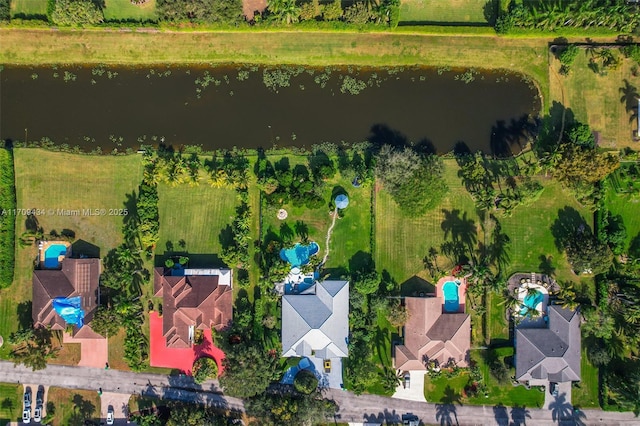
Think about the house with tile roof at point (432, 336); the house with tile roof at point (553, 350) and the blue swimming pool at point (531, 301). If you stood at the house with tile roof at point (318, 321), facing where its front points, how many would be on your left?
3

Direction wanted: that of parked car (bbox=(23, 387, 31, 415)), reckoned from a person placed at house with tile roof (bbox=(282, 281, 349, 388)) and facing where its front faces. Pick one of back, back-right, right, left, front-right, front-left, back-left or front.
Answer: right

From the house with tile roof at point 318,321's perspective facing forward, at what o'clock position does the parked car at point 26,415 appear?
The parked car is roughly at 3 o'clock from the house with tile roof.

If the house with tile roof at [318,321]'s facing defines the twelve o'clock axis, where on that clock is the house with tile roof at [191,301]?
the house with tile roof at [191,301] is roughly at 3 o'clock from the house with tile roof at [318,321].

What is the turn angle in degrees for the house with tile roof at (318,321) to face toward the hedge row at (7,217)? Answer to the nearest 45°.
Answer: approximately 90° to its right

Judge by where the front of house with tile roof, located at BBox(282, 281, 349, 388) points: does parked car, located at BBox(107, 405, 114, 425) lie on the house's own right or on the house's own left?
on the house's own right

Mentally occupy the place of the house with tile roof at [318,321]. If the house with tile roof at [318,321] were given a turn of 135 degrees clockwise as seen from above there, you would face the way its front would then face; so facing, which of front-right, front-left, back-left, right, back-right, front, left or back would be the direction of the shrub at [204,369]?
front-left

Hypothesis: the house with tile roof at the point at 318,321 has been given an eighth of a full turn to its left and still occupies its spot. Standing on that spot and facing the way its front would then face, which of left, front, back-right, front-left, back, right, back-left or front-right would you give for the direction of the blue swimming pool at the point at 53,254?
back-right

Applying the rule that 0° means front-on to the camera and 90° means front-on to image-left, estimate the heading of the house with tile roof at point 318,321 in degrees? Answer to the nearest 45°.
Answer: approximately 0°

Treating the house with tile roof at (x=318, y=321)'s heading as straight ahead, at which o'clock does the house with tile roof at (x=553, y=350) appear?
the house with tile roof at (x=553, y=350) is roughly at 9 o'clock from the house with tile roof at (x=318, y=321).
